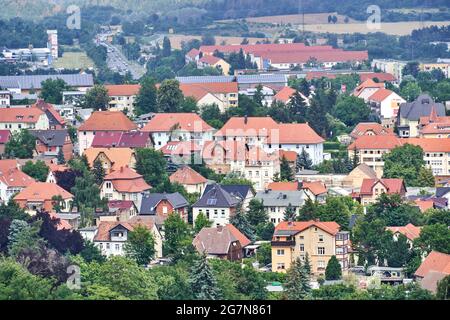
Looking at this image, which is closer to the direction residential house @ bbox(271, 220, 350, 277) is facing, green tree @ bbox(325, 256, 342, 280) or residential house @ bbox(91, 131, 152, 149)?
the green tree

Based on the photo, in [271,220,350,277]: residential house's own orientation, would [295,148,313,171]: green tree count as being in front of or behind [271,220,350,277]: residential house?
behind

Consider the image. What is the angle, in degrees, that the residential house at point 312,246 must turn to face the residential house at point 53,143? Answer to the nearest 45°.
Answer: approximately 135° to its right

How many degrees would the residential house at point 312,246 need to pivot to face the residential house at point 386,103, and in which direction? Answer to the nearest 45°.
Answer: approximately 180°

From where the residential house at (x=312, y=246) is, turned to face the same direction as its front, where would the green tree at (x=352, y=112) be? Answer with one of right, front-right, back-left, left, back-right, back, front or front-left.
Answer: back

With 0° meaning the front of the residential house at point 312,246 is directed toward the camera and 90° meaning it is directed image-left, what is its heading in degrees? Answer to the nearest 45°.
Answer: approximately 0°

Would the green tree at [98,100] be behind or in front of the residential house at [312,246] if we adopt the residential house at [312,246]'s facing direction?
behind

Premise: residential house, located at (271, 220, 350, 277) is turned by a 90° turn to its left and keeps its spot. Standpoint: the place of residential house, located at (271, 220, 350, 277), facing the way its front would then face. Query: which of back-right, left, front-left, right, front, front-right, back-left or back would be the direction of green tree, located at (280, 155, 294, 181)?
left

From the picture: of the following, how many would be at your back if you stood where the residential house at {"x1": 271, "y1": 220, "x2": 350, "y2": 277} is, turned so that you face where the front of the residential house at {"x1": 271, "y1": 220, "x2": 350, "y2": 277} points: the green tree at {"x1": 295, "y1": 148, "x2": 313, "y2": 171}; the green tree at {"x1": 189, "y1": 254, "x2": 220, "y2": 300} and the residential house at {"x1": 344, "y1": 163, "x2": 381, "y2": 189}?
2

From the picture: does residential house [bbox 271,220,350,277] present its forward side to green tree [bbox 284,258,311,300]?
yes

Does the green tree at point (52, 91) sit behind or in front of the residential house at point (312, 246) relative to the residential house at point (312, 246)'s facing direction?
behind

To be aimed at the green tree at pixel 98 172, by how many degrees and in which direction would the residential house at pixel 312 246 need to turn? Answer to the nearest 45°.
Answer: approximately 135° to its right
